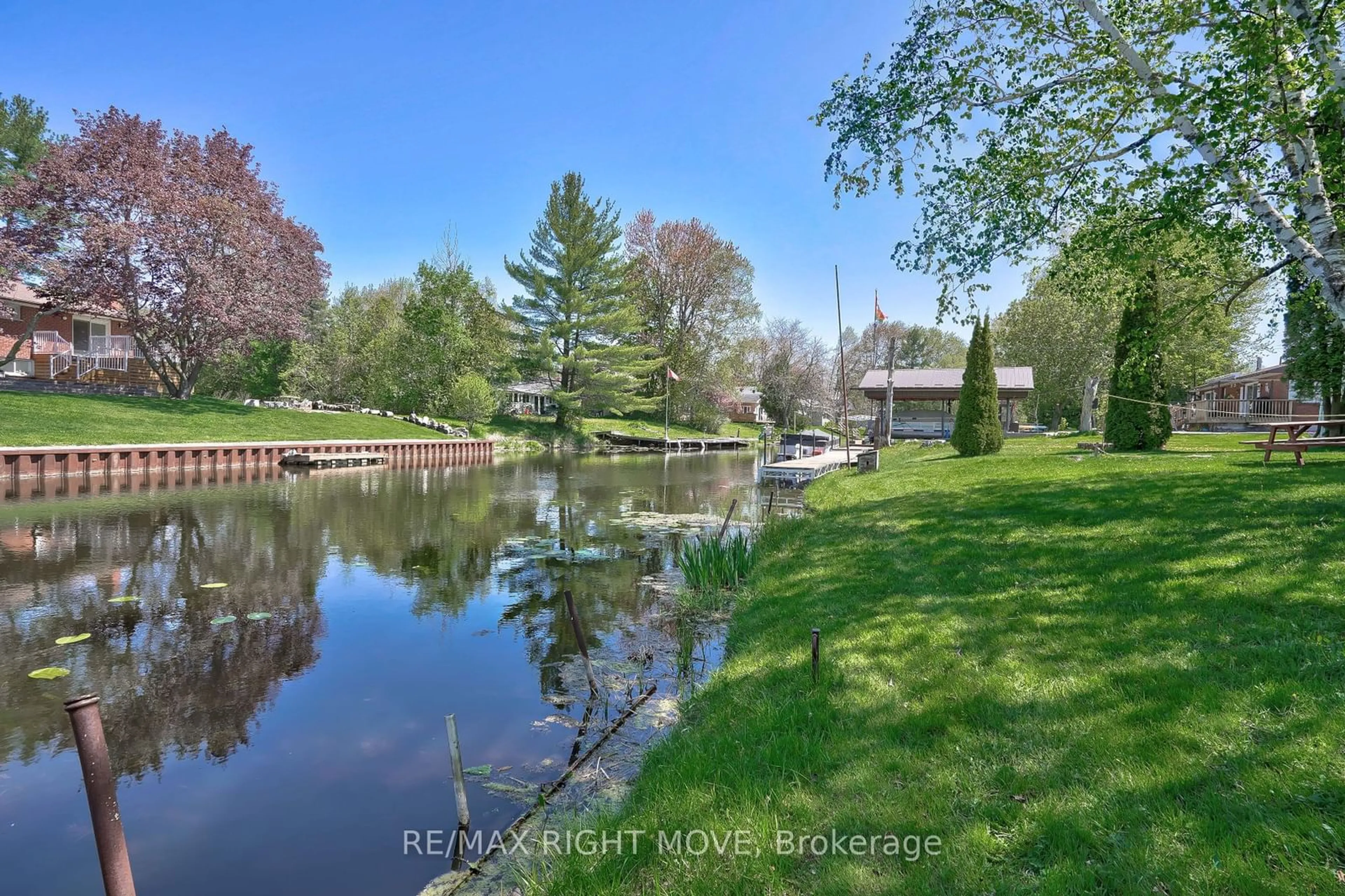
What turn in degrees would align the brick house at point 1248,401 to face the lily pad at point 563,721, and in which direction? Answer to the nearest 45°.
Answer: approximately 45° to its left

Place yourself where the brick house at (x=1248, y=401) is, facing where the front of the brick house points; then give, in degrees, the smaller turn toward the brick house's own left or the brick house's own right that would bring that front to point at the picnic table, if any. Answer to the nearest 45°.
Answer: approximately 45° to the brick house's own left

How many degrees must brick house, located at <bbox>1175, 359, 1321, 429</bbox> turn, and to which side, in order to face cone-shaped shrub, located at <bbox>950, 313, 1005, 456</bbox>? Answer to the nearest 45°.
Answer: approximately 45° to its left

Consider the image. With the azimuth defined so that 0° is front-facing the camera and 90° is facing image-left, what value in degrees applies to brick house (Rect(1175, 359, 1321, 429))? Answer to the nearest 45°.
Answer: approximately 45°

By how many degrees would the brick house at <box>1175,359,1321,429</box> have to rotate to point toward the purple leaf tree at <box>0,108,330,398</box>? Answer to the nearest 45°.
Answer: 0° — it already faces it
